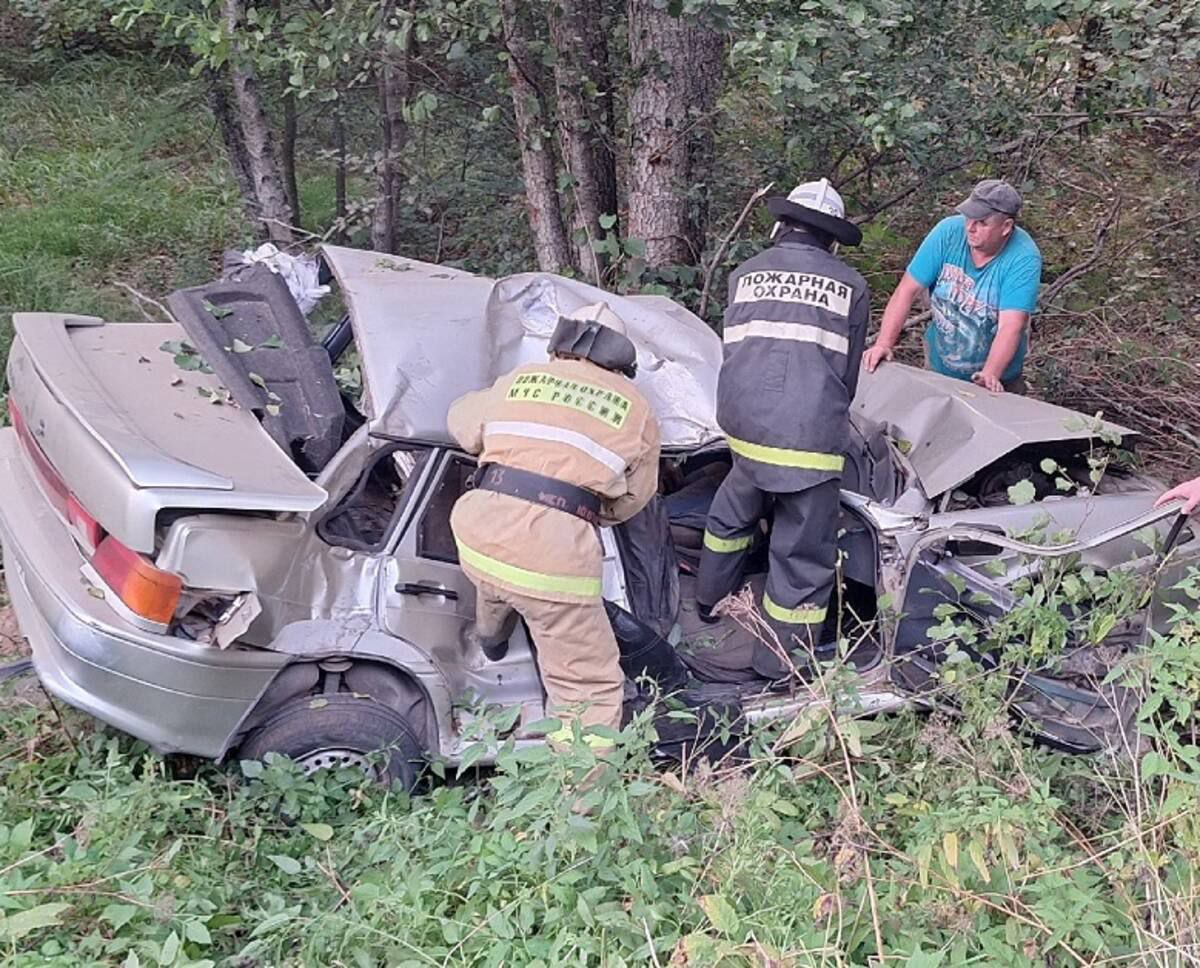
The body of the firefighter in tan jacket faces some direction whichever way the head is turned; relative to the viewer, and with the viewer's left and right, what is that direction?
facing away from the viewer

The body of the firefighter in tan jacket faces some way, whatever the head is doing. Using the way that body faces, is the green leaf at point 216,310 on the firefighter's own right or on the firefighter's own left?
on the firefighter's own left

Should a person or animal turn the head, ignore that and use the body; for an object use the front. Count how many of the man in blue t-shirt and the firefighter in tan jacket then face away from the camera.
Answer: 1

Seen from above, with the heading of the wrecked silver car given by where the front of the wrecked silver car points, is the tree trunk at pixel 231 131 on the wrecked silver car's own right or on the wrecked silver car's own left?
on the wrecked silver car's own left

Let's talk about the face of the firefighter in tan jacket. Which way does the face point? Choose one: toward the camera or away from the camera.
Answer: away from the camera

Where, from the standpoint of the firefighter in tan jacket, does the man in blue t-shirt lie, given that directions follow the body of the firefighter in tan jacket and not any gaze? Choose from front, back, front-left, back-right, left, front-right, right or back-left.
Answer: front-right

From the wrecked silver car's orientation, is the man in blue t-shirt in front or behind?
in front

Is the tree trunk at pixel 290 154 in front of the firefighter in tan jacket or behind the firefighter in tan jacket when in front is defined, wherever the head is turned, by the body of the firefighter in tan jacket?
in front

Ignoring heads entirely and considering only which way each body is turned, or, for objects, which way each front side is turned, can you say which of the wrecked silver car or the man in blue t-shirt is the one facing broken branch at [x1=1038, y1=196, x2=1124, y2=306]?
the wrecked silver car

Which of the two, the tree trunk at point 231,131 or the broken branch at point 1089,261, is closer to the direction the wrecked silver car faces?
the broken branch

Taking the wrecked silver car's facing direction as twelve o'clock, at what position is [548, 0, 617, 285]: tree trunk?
The tree trunk is roughly at 11 o'clock from the wrecked silver car.

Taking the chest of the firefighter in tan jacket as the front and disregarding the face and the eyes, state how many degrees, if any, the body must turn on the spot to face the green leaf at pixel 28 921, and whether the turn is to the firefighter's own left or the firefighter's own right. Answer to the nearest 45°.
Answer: approximately 135° to the firefighter's own left

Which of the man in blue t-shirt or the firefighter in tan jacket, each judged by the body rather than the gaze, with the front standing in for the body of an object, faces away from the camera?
the firefighter in tan jacket

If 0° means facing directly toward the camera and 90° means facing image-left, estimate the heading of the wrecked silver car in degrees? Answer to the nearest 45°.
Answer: approximately 225°

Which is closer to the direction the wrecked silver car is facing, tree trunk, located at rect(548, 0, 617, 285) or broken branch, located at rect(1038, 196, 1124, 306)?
the broken branch

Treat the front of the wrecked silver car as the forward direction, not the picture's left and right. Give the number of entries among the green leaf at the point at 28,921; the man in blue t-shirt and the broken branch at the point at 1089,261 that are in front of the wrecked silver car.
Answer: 2
